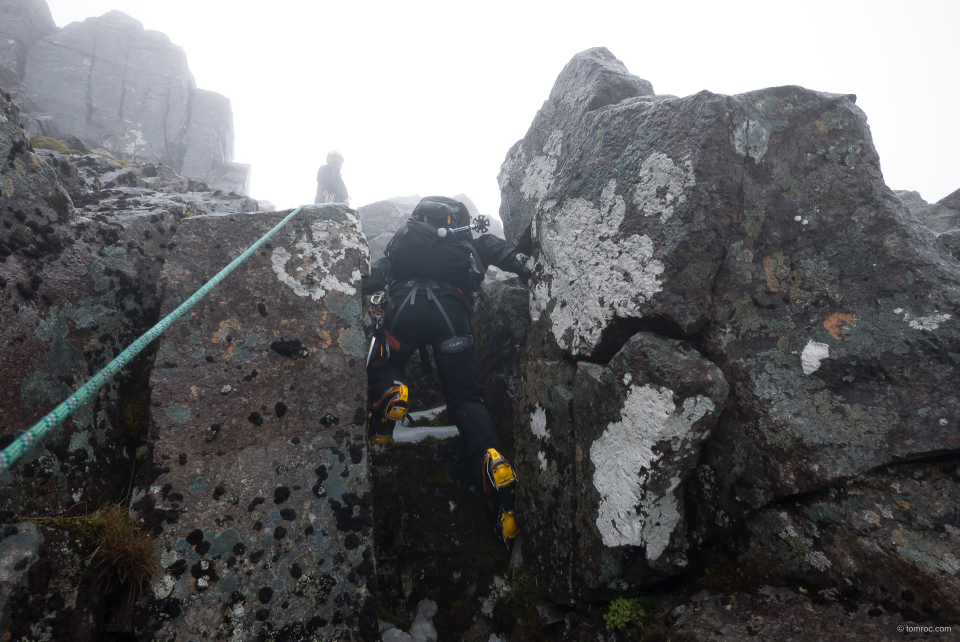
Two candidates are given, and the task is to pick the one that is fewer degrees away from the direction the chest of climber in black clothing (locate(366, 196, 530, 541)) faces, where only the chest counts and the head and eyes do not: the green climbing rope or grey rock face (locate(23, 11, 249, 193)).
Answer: the grey rock face

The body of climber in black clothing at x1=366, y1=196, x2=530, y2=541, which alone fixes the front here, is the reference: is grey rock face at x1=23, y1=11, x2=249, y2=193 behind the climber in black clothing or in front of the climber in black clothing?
in front

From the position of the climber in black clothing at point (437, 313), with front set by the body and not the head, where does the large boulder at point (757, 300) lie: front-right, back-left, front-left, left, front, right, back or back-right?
back-right

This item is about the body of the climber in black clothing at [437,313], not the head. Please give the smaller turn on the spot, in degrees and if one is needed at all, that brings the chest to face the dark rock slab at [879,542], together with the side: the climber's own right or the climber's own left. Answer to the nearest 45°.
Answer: approximately 135° to the climber's own right

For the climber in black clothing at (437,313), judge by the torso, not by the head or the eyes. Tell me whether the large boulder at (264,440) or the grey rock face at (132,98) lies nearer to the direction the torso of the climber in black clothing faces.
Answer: the grey rock face

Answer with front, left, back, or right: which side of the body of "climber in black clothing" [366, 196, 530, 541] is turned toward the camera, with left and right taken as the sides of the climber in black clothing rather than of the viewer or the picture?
back

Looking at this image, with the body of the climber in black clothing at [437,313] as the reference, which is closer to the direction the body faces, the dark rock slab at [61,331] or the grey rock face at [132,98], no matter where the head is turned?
the grey rock face

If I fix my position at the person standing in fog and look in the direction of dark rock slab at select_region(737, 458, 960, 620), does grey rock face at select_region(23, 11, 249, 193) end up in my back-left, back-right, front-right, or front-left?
back-right

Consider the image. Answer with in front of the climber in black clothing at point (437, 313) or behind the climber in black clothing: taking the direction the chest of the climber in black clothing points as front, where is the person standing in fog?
in front
